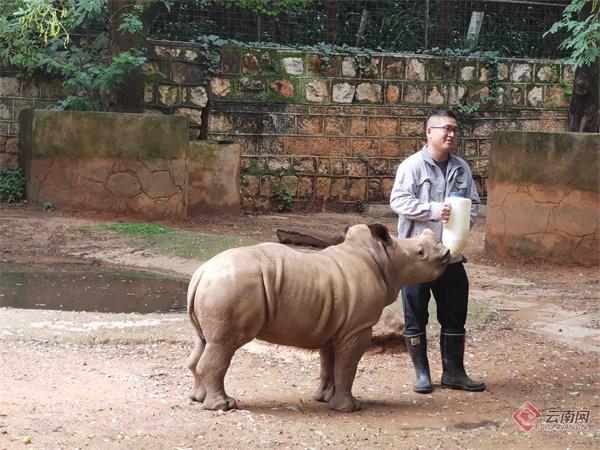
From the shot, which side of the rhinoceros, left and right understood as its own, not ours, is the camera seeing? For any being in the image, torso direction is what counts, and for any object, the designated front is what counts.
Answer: right

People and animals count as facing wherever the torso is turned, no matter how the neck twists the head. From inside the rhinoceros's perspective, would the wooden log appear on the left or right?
on its left

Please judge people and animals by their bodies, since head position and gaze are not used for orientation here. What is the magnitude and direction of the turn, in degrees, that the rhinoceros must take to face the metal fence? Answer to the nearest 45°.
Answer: approximately 90° to its left

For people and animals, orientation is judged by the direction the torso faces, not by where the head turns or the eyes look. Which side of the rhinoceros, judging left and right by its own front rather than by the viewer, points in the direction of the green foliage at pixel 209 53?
left

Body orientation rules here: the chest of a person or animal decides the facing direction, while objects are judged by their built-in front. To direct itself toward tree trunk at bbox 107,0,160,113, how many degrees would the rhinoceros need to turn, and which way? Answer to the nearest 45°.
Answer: approximately 90° to its left

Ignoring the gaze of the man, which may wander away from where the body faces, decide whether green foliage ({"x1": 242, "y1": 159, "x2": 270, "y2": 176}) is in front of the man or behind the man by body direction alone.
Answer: behind

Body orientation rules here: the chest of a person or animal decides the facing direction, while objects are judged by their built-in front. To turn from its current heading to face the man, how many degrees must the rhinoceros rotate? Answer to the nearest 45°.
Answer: approximately 45° to its left
